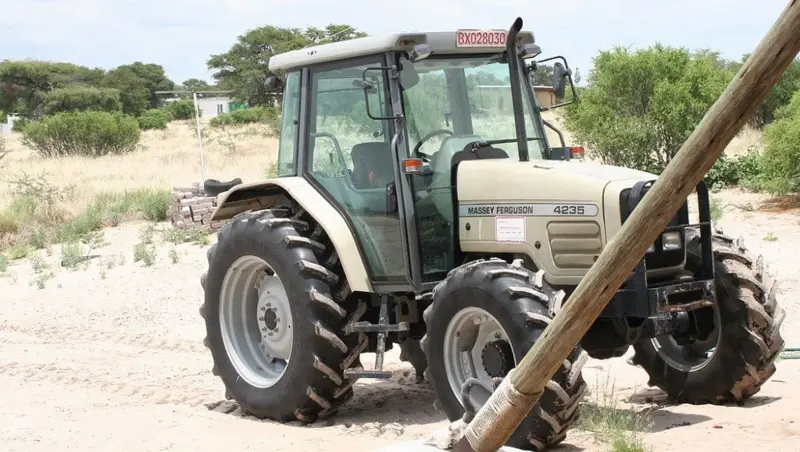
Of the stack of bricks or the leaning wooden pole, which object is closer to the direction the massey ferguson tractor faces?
the leaning wooden pole

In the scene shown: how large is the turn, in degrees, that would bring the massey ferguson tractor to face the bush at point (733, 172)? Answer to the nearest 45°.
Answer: approximately 135° to its left

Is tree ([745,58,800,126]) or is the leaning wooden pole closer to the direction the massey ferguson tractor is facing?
the leaning wooden pole

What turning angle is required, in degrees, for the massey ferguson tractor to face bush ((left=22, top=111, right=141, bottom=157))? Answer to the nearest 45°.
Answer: approximately 180°

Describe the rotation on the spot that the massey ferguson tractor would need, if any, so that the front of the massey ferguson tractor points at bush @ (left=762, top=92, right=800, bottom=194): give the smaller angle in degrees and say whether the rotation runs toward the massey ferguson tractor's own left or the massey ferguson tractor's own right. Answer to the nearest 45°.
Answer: approximately 90° to the massey ferguson tractor's own left

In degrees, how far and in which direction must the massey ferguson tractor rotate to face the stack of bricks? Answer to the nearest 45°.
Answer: approximately 180°

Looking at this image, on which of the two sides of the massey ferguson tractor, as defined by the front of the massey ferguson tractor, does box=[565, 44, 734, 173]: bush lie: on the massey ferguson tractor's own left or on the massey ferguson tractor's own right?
on the massey ferguson tractor's own left

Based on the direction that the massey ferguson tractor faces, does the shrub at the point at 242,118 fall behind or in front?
behind

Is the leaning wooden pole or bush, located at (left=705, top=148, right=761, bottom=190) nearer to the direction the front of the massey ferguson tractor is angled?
the leaning wooden pole

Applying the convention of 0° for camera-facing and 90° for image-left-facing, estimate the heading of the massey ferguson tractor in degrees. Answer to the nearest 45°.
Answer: approximately 315°

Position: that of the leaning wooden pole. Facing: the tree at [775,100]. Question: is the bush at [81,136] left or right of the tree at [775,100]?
left

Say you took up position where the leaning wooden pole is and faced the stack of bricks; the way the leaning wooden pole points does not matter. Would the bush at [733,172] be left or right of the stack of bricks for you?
right
